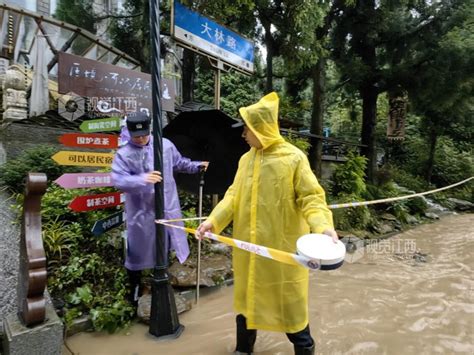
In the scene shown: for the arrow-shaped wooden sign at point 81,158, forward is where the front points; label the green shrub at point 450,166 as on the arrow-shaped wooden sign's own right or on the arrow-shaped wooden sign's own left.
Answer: on the arrow-shaped wooden sign's own left

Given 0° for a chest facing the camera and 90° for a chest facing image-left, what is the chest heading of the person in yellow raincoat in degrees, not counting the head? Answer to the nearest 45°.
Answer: approximately 45°

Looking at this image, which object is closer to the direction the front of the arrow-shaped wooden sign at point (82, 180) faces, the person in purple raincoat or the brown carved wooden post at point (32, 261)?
the brown carved wooden post

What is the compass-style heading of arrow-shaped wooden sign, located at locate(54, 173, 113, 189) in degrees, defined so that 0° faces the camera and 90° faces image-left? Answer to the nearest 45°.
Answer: approximately 0°

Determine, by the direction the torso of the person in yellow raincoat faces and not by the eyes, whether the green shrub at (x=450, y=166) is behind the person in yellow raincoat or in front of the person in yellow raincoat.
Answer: behind

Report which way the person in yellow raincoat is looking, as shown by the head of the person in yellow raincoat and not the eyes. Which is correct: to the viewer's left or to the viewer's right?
to the viewer's left
